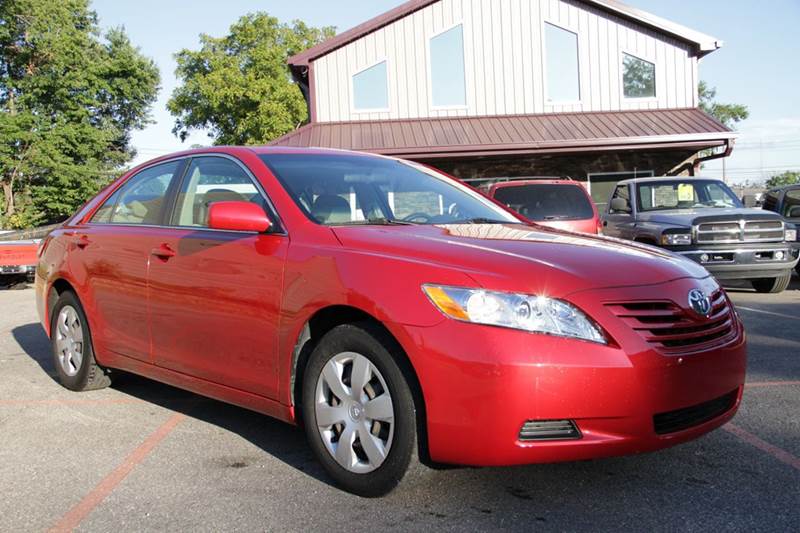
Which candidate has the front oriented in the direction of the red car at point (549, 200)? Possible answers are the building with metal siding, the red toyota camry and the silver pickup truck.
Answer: the building with metal siding

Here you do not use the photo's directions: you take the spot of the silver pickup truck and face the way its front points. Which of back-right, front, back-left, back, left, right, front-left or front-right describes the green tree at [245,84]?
back

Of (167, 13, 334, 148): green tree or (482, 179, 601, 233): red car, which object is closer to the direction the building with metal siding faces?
the red car

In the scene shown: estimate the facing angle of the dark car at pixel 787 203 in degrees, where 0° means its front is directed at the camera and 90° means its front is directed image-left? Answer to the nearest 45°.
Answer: approximately 315°

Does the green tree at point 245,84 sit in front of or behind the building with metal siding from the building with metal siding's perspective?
behind

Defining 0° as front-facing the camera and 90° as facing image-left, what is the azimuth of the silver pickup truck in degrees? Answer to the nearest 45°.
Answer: approximately 315°

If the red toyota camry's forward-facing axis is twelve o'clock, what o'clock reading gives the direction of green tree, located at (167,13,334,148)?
The green tree is roughly at 7 o'clock from the red toyota camry.

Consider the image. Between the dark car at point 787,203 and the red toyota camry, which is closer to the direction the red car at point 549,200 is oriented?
the dark car

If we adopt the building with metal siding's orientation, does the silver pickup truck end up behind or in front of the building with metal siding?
in front

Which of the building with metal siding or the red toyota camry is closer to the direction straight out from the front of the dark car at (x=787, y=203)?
the red toyota camry

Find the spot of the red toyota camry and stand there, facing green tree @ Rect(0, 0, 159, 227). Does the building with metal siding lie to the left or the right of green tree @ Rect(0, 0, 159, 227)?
right

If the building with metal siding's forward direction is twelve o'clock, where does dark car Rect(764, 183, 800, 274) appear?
The dark car is roughly at 11 o'clock from the building with metal siding.

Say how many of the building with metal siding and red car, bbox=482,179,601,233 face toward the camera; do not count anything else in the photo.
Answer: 1

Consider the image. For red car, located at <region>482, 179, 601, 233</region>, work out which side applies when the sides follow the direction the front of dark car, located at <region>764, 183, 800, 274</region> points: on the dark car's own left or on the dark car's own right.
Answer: on the dark car's own right
